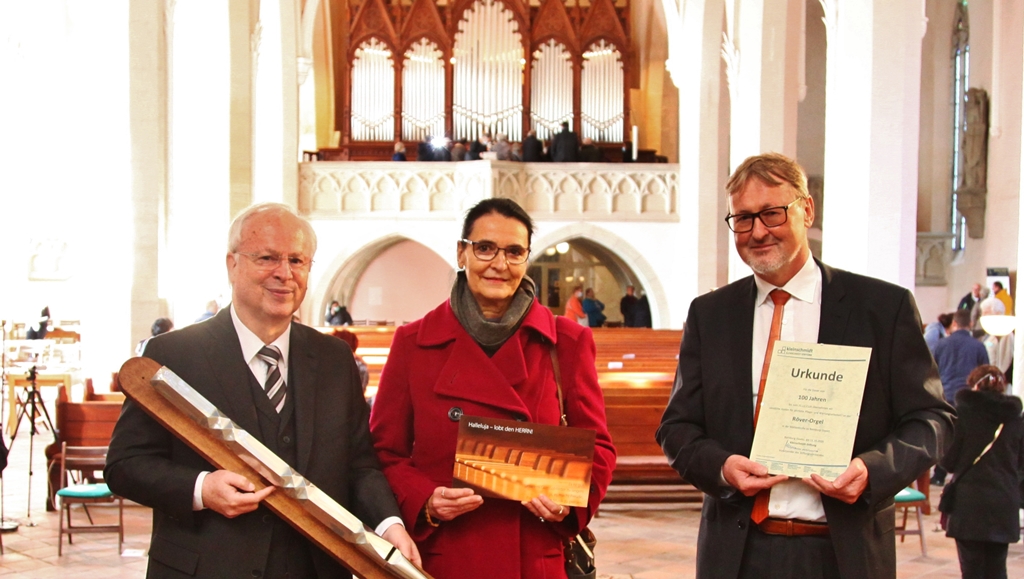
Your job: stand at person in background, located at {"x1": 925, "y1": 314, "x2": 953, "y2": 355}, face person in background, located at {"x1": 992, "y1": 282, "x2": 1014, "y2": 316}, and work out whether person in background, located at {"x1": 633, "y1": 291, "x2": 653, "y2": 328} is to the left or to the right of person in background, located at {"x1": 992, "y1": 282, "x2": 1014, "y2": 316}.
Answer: left

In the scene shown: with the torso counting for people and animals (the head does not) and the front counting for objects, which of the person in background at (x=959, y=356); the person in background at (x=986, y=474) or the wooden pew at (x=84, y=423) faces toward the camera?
the wooden pew

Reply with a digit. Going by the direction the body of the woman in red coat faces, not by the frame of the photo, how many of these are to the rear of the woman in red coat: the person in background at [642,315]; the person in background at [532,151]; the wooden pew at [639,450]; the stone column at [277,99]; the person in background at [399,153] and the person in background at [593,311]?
6

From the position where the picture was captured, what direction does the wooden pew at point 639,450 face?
facing the viewer

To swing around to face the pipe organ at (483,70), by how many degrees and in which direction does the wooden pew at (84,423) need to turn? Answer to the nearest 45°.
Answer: approximately 135° to its left

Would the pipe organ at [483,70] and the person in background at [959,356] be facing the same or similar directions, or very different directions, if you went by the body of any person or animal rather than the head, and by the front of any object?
very different directions

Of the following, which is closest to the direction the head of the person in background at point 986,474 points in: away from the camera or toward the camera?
away from the camera

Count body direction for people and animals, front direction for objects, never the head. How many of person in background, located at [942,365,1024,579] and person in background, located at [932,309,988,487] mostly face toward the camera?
0

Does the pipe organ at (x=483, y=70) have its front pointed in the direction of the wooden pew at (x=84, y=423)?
yes

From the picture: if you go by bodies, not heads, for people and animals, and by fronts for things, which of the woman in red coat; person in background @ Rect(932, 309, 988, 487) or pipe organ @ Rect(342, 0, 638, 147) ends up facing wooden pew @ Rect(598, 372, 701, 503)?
the pipe organ

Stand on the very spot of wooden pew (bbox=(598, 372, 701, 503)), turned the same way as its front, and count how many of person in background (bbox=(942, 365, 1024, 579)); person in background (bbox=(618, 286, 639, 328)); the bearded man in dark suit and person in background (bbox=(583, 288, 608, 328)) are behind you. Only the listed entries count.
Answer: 2

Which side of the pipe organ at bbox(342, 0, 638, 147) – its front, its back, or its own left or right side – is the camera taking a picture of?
front

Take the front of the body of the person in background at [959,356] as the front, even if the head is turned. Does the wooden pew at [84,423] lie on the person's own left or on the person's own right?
on the person's own left

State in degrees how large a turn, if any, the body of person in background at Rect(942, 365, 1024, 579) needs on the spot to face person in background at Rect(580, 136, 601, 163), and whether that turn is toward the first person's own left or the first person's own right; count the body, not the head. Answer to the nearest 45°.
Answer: approximately 45° to the first person's own left

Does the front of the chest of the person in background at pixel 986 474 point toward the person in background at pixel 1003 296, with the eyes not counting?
yes

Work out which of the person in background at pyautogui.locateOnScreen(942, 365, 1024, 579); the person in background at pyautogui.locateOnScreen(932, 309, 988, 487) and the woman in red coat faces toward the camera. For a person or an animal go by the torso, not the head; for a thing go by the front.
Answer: the woman in red coat
